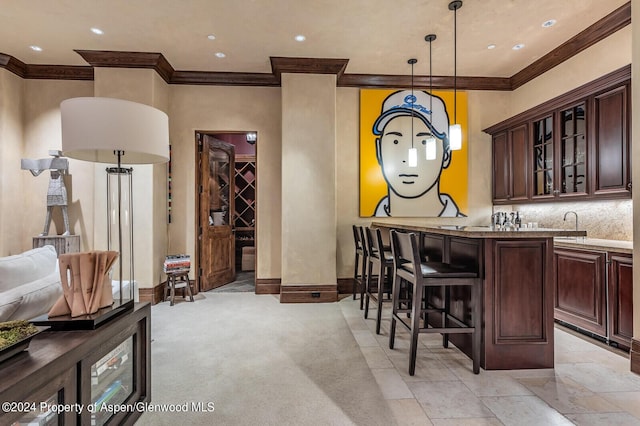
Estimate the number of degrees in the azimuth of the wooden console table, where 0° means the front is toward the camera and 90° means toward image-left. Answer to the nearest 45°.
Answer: approximately 315°

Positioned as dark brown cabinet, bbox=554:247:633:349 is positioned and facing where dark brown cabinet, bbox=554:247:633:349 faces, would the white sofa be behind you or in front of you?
in front

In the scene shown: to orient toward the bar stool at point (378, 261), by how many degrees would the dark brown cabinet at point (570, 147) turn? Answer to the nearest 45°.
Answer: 0° — it already faces it

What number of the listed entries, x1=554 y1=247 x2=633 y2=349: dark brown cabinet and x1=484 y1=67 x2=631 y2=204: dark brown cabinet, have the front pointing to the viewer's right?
0

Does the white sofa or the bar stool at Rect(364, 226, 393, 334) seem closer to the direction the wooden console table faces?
the bar stool

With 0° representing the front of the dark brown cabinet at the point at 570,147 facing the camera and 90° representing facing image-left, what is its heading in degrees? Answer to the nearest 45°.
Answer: approximately 45°

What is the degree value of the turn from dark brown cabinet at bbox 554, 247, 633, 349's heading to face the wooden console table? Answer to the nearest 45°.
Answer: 0° — it already faces it

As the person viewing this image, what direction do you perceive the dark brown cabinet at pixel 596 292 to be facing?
facing the viewer and to the left of the viewer

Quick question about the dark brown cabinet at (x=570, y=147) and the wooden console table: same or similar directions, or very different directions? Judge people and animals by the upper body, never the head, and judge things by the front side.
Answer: very different directions

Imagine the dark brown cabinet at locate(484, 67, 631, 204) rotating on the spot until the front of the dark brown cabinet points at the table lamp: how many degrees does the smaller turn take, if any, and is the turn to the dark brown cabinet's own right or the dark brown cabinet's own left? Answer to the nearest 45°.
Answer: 0° — it already faces it

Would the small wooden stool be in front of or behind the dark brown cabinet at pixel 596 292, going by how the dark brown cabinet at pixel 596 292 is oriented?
in front

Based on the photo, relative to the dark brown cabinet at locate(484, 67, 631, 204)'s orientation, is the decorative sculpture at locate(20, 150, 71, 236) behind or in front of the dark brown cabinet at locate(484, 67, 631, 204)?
in front

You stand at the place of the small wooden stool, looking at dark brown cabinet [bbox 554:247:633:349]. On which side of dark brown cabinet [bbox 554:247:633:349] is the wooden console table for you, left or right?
right
